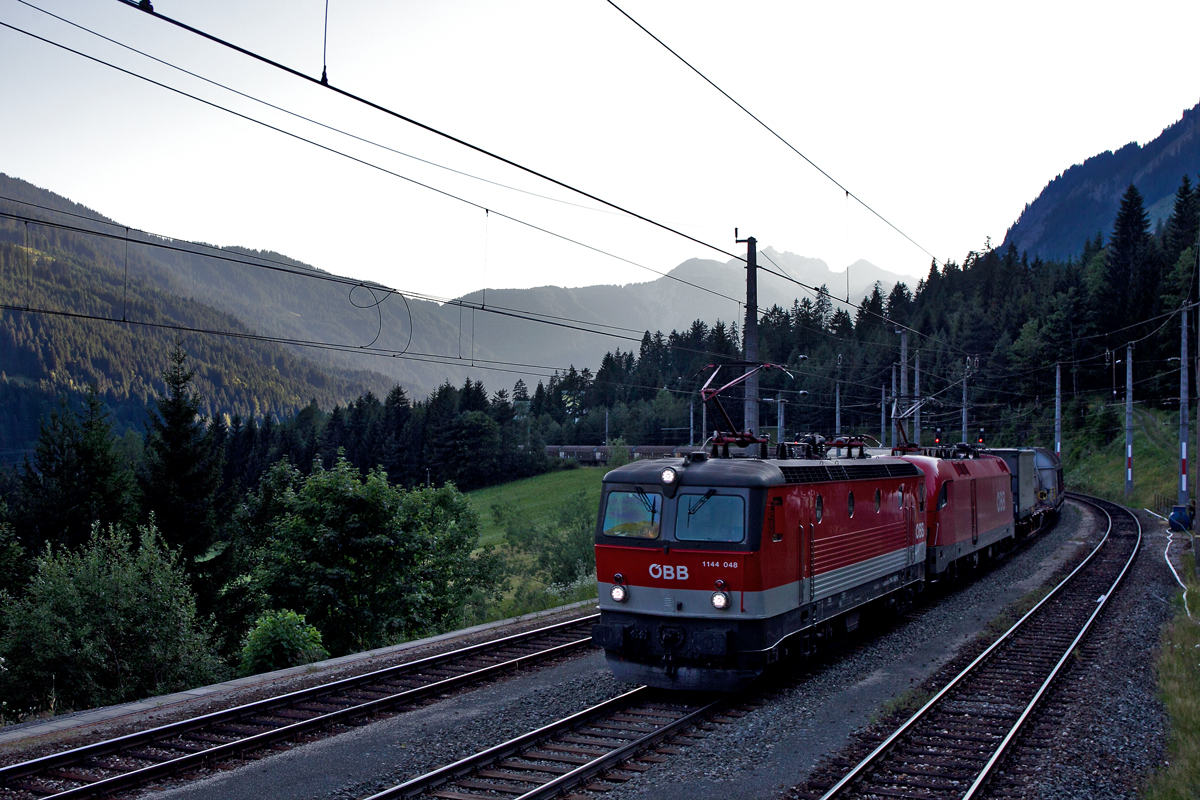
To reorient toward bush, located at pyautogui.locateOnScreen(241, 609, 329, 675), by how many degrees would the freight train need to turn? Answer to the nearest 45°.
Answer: approximately 45° to its right

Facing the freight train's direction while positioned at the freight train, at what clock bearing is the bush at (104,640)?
The bush is roughly at 2 o'clock from the freight train.

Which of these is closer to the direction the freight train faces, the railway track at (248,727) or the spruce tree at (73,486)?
the railway track

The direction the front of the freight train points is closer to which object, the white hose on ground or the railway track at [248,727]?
the railway track

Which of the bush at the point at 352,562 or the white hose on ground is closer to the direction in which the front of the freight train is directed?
the bush

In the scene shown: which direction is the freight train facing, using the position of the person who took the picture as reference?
facing the viewer and to the left of the viewer

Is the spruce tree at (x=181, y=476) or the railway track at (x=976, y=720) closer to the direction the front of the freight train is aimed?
the railway track

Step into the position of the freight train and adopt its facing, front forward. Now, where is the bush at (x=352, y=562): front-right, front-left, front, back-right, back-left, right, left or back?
right

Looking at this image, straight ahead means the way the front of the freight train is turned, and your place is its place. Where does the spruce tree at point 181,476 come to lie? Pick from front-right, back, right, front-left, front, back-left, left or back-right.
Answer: right
